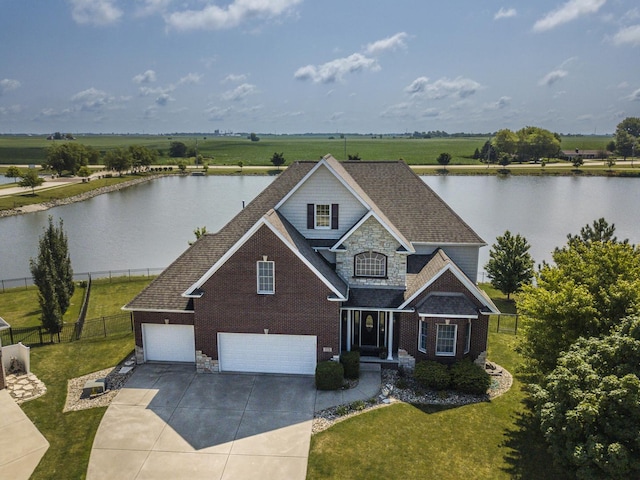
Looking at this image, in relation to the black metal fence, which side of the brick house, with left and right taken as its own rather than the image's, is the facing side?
right

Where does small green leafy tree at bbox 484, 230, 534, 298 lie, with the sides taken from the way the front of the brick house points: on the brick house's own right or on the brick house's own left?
on the brick house's own left

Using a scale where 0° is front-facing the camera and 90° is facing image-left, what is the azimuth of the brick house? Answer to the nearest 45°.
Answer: approximately 0°

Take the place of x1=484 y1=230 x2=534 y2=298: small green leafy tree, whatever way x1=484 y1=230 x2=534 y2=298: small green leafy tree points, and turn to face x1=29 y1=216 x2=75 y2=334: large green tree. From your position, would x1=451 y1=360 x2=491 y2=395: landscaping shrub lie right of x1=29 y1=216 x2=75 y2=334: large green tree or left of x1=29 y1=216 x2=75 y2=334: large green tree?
left

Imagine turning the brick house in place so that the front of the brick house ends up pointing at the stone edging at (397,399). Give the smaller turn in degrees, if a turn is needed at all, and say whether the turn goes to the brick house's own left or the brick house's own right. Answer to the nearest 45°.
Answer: approximately 45° to the brick house's own left

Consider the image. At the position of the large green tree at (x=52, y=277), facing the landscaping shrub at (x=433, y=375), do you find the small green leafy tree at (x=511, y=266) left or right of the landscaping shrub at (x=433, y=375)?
left

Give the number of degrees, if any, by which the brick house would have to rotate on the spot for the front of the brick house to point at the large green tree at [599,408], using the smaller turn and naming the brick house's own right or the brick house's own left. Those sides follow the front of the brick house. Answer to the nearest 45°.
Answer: approximately 45° to the brick house's own left

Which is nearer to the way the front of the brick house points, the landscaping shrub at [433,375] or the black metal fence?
the landscaping shrub

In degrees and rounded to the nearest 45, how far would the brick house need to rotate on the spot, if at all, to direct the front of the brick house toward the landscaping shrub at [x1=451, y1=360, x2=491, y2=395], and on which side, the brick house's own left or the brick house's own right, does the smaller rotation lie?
approximately 90° to the brick house's own left
